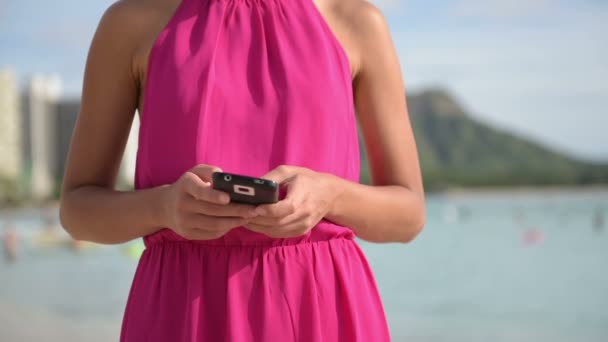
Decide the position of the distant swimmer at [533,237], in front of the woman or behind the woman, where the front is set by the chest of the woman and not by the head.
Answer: behind

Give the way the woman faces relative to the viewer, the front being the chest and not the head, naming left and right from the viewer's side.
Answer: facing the viewer

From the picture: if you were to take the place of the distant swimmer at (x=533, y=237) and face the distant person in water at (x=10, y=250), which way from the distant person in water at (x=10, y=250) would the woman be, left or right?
left

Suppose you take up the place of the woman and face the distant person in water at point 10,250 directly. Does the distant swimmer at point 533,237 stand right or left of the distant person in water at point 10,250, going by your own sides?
right

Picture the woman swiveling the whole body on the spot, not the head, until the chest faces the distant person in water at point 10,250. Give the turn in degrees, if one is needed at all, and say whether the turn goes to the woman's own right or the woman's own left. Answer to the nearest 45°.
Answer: approximately 180°
